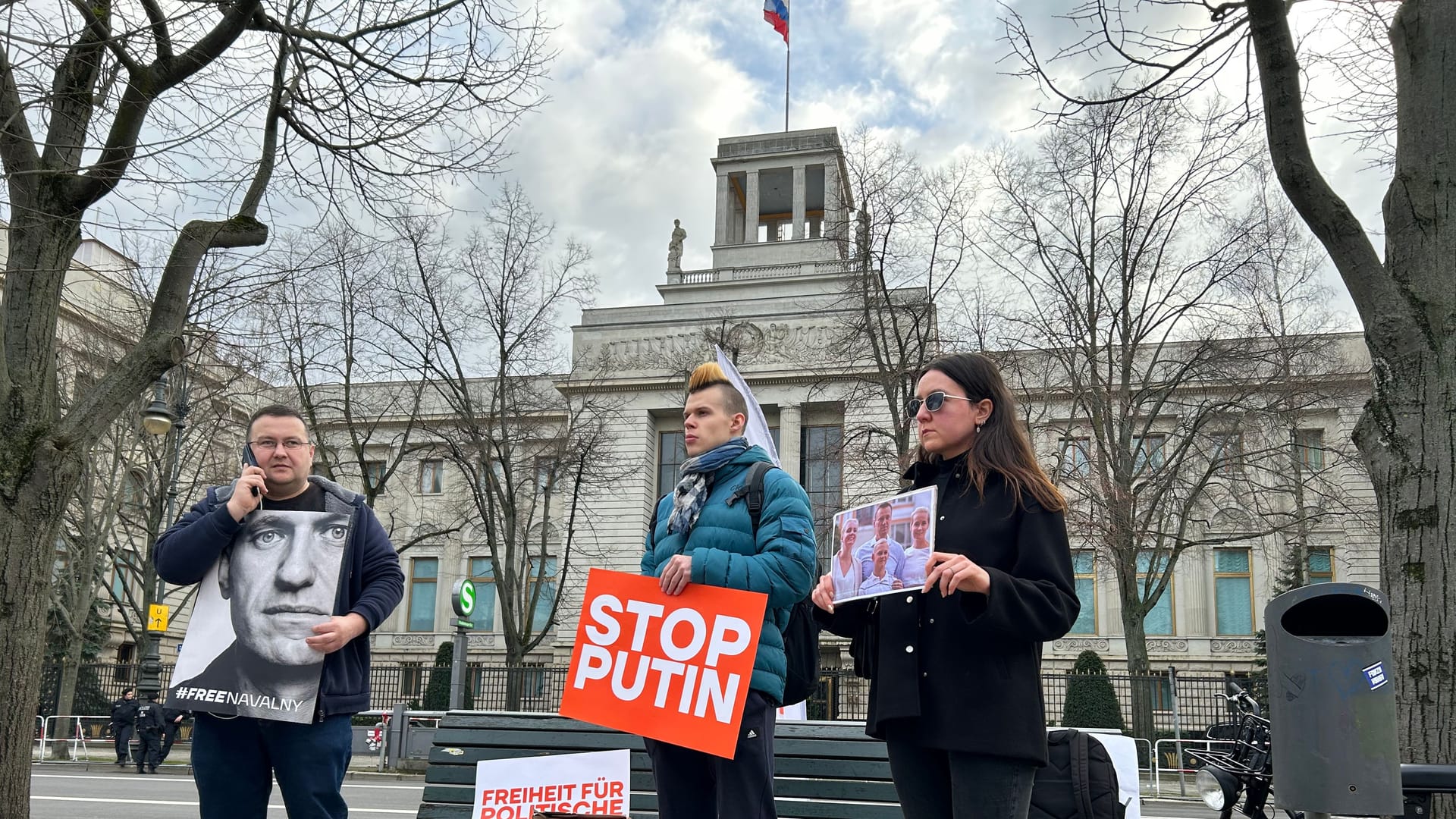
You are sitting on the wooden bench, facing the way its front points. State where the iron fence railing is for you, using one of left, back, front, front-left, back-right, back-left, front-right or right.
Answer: back

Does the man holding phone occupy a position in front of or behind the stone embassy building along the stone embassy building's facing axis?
in front

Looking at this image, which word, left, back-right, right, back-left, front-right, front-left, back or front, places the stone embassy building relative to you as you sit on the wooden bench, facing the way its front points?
back

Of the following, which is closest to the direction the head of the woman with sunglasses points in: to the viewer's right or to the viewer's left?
to the viewer's left

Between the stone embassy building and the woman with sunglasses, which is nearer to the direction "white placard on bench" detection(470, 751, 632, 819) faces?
the woman with sunglasses

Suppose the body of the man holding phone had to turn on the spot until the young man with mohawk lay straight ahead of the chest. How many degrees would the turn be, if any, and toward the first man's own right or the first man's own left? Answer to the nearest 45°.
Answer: approximately 90° to the first man's own left

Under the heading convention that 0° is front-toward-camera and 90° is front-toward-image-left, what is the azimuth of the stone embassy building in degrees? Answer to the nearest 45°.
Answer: approximately 0°

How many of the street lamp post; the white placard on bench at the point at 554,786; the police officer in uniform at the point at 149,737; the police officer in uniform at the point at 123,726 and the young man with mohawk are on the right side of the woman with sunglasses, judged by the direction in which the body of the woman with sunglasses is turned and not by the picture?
5

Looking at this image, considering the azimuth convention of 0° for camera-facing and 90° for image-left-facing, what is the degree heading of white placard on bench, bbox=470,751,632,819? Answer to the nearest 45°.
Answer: approximately 0°

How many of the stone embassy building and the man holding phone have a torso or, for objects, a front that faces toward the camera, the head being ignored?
2
